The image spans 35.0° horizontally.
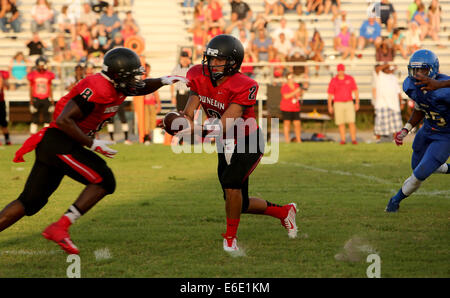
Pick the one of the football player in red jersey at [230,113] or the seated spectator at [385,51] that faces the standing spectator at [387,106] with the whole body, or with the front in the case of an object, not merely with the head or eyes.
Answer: the seated spectator

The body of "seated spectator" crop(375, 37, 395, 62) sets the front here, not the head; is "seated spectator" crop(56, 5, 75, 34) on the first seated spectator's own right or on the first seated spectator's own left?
on the first seated spectator's own right

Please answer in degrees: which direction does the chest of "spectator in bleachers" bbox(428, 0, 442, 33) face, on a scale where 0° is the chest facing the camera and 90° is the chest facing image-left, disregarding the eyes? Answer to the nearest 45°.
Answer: approximately 0°

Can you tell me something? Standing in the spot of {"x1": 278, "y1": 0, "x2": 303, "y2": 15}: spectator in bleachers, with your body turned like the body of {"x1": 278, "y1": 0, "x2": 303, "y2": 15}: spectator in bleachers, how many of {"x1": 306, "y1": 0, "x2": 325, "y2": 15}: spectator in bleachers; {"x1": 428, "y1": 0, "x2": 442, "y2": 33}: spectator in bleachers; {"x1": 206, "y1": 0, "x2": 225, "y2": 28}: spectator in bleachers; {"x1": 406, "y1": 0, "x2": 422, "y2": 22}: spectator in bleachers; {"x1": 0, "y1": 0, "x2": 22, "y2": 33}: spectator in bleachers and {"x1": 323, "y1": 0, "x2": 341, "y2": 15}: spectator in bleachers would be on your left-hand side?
4

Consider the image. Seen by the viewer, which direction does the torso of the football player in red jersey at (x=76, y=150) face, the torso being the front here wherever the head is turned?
to the viewer's right

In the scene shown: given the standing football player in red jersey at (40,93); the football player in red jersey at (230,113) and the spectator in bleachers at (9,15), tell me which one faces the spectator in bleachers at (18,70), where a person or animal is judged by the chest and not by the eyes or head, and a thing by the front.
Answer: the spectator in bleachers at (9,15)

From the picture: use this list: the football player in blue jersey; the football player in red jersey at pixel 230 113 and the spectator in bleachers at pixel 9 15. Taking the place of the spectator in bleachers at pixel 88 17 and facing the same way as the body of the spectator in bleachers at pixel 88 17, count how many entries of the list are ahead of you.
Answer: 2

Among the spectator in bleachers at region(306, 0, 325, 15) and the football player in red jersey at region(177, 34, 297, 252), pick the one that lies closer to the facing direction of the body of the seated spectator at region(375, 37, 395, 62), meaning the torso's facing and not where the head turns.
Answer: the football player in red jersey

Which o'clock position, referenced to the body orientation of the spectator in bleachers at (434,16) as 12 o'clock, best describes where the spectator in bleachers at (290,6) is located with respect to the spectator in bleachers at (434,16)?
the spectator in bleachers at (290,6) is roughly at 3 o'clock from the spectator in bleachers at (434,16).
